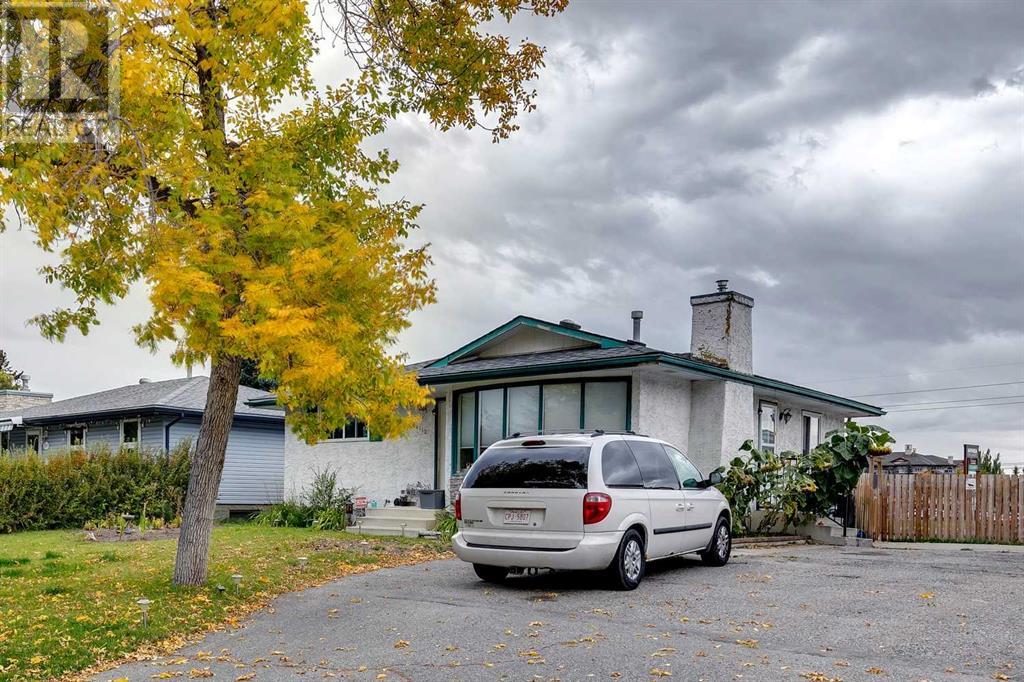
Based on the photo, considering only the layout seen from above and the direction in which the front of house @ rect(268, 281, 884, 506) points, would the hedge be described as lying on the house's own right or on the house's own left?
on the house's own right

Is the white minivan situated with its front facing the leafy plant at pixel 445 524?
no

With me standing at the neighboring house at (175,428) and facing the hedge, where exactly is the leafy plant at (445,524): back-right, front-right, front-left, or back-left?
front-left

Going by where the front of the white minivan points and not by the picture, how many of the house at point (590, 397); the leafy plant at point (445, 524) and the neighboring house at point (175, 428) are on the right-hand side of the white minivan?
0

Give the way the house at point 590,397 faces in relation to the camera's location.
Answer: facing the viewer and to the left of the viewer

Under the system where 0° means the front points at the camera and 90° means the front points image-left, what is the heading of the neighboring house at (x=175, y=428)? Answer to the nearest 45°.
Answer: approximately 45°

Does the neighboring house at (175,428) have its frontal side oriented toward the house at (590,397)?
no

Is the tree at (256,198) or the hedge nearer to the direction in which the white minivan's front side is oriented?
the hedge

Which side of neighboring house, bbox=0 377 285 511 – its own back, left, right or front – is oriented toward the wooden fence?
left

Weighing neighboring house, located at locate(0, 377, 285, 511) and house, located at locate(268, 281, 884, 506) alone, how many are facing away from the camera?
0

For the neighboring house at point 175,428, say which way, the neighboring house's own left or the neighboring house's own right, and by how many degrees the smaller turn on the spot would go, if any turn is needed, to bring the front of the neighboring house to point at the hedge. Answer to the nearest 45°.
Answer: approximately 45° to the neighboring house's own left

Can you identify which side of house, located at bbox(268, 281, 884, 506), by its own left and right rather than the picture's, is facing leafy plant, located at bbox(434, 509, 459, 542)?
front

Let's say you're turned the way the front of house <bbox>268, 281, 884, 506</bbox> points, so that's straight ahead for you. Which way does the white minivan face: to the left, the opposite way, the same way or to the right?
the opposite way

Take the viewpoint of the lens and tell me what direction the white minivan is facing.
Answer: facing away from the viewer and to the right of the viewer

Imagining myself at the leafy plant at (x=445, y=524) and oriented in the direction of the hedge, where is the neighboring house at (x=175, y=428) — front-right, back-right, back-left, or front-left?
front-right
